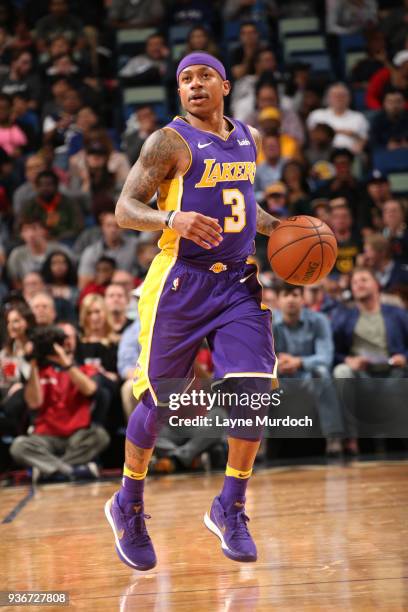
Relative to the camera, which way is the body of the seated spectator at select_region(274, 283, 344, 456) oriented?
toward the camera

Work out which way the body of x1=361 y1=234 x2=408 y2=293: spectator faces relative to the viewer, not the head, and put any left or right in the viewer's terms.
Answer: facing the viewer and to the left of the viewer

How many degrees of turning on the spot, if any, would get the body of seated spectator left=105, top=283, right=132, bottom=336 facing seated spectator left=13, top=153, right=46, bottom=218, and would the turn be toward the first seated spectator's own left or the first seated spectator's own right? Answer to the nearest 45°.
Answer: approximately 180°

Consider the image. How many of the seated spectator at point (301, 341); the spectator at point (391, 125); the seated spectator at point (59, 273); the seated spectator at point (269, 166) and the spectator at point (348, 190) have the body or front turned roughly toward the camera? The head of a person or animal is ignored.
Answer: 5

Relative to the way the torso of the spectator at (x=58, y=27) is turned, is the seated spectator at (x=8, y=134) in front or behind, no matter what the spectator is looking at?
in front

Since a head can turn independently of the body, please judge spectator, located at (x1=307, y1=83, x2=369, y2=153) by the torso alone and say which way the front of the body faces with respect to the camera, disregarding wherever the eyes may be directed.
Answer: toward the camera

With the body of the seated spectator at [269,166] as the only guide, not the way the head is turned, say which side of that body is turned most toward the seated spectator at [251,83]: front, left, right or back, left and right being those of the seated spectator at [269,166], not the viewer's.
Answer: back

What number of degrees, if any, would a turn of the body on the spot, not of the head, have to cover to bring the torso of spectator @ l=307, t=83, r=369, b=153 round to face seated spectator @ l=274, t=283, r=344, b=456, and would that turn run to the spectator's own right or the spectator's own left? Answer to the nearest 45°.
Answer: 0° — they already face them

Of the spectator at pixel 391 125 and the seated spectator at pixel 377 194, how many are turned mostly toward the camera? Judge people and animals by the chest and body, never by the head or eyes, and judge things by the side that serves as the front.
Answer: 2

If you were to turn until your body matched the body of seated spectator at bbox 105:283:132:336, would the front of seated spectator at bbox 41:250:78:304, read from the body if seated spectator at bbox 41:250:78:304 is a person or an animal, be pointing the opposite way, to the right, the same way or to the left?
the same way

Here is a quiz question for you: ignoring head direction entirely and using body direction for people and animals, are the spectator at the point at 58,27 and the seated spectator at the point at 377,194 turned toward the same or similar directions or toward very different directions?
same or similar directions

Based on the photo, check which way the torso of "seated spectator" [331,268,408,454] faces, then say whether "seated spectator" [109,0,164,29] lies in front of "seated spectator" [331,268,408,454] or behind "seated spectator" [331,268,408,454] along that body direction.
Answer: behind

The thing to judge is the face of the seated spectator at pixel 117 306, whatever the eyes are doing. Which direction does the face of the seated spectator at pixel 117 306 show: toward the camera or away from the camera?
toward the camera

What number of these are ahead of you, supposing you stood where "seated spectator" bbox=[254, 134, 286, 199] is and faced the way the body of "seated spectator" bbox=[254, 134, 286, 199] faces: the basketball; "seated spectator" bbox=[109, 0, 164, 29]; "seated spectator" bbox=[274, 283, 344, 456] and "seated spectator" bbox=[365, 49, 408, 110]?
2

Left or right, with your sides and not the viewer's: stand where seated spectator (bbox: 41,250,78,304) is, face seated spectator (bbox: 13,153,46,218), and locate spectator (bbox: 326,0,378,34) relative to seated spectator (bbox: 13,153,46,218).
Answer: right

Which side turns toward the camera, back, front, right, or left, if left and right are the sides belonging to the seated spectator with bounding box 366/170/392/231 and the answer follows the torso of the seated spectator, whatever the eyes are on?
front

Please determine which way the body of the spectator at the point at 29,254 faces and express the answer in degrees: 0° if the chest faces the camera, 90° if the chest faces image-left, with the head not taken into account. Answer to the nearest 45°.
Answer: approximately 0°

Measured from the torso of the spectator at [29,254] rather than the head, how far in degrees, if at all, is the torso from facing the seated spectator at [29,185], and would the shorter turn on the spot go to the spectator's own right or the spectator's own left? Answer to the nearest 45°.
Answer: approximately 180°

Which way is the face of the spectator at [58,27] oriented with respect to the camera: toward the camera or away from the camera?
toward the camera
